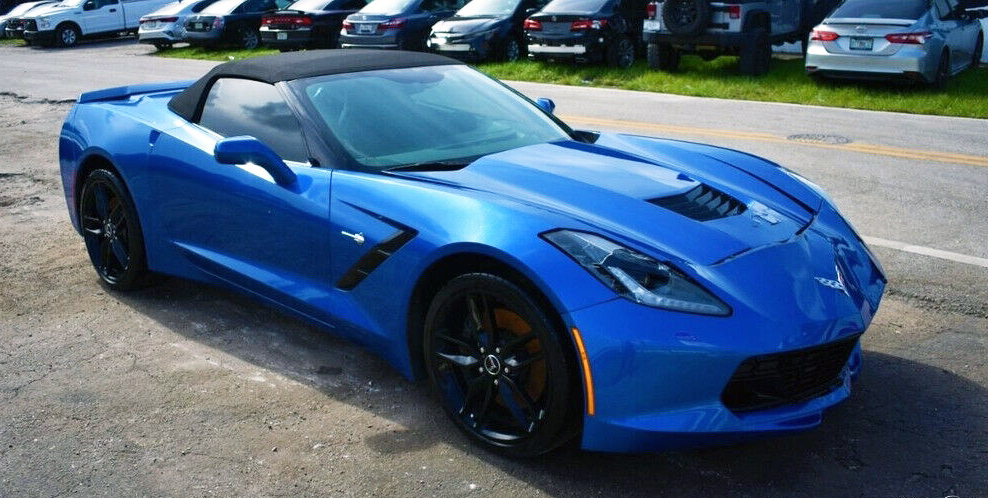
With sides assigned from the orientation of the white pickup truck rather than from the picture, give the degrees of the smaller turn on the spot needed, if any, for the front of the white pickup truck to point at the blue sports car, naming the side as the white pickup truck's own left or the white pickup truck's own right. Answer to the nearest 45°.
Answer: approximately 45° to the white pickup truck's own left

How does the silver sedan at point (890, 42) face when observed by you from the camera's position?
facing away from the viewer and to the right of the viewer

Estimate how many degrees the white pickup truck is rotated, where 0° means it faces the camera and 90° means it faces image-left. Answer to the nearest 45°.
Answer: approximately 45°

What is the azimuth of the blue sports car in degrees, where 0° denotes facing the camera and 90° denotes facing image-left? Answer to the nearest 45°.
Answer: approximately 315°

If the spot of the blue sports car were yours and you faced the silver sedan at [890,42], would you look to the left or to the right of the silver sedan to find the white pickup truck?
left

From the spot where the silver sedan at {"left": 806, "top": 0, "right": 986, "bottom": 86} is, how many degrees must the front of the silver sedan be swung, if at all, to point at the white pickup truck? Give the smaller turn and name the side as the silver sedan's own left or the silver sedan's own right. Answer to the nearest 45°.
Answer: approximately 90° to the silver sedan's own left

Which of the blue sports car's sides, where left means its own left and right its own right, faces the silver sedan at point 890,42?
left

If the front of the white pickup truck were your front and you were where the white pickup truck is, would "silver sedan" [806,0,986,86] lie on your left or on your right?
on your left

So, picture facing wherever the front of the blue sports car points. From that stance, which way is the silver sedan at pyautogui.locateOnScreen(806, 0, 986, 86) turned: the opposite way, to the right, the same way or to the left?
to the left

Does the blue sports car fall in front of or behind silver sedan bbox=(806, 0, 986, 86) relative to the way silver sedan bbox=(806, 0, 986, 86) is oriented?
behind

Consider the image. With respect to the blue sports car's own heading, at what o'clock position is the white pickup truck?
The white pickup truck is roughly at 7 o'clock from the blue sports car.
